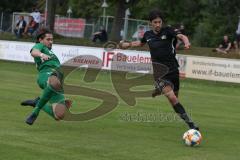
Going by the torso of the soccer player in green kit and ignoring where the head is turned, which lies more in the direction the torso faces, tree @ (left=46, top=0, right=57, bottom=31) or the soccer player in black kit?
the soccer player in black kit

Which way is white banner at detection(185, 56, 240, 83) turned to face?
toward the camera

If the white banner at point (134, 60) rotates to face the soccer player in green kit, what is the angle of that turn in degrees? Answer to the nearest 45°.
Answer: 0° — it already faces them

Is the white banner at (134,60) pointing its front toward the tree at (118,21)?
no

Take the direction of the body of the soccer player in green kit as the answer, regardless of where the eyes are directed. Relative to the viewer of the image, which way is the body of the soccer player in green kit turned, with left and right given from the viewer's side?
facing the viewer and to the right of the viewer

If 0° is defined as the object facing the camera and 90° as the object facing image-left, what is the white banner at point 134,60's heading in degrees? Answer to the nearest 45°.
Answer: approximately 0°

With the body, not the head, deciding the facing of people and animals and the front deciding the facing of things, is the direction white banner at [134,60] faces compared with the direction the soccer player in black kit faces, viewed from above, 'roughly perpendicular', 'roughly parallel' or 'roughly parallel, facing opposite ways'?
roughly parallel

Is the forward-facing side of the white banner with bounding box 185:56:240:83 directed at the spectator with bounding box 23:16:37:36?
no

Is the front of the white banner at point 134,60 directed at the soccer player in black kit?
yes

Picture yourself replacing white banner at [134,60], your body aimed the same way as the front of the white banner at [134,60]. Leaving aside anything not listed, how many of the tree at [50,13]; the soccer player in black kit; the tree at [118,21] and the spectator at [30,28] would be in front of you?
1

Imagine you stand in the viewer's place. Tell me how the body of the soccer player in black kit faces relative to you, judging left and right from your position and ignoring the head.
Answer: facing the viewer

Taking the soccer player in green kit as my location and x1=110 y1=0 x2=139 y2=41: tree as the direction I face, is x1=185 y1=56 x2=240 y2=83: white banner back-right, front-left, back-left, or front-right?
front-right

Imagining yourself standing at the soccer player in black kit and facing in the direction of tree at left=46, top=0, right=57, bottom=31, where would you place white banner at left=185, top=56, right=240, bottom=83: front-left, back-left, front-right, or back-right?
front-right

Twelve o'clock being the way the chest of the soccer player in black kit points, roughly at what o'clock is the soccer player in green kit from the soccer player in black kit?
The soccer player in green kit is roughly at 3 o'clock from the soccer player in black kit.

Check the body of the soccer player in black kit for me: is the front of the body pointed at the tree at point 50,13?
no
